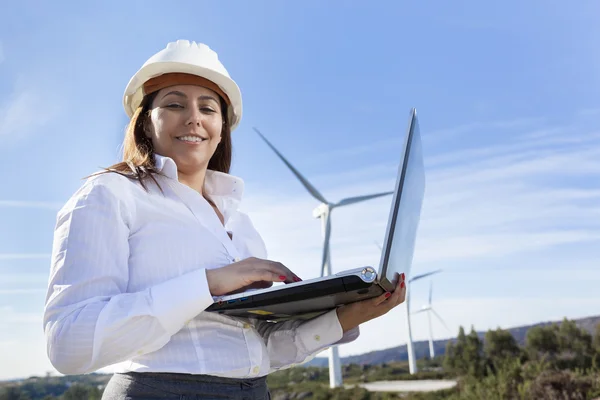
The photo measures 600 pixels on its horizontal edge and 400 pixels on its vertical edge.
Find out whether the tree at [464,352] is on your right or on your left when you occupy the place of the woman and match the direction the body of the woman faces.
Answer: on your left

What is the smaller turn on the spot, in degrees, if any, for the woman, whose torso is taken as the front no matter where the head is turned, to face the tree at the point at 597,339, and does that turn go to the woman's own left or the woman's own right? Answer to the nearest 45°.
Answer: approximately 90° to the woman's own left

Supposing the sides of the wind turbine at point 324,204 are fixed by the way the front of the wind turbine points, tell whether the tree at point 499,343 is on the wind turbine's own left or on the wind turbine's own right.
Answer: on the wind turbine's own left

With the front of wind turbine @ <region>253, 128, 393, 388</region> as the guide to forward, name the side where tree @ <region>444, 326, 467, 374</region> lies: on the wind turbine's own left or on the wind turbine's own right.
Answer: on the wind turbine's own left

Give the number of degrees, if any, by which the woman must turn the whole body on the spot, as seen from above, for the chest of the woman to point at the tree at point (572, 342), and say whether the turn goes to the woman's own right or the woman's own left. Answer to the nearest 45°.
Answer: approximately 90° to the woman's own left

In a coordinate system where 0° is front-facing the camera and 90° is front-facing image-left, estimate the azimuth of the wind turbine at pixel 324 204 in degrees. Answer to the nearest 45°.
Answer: approximately 315°

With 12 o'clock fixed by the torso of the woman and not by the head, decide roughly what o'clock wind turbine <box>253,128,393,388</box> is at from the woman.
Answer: The wind turbine is roughly at 8 o'clock from the woman.

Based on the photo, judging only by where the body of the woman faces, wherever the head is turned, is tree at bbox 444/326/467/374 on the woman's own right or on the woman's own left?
on the woman's own left
